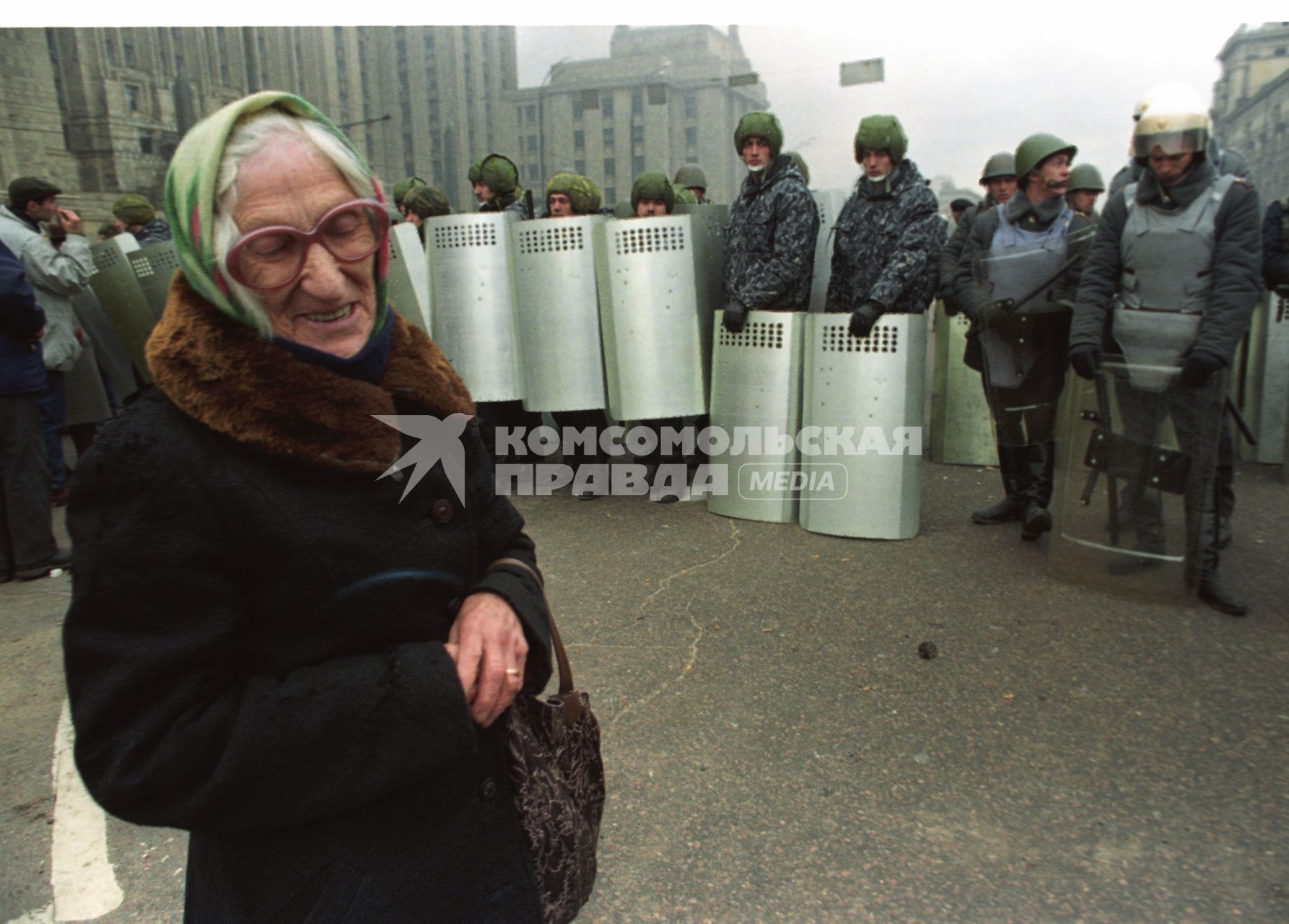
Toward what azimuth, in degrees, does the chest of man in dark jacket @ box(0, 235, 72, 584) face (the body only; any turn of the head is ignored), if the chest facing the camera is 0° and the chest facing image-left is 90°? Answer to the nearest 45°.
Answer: approximately 270°

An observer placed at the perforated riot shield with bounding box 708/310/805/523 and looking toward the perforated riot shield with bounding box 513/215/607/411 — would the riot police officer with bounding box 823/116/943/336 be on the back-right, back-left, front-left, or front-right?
back-right

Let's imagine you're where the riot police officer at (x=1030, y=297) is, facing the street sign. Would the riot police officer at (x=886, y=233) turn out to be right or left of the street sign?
left

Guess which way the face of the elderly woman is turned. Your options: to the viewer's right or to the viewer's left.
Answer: to the viewer's right

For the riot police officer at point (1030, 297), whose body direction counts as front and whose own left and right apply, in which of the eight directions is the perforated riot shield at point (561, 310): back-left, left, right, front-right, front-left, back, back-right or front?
right

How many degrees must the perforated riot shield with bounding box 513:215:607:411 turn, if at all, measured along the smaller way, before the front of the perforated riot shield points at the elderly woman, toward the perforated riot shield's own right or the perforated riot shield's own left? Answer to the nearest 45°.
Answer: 0° — it already faces them

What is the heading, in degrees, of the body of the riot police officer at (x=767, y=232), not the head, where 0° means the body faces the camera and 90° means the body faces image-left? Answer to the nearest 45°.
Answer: approximately 45°
